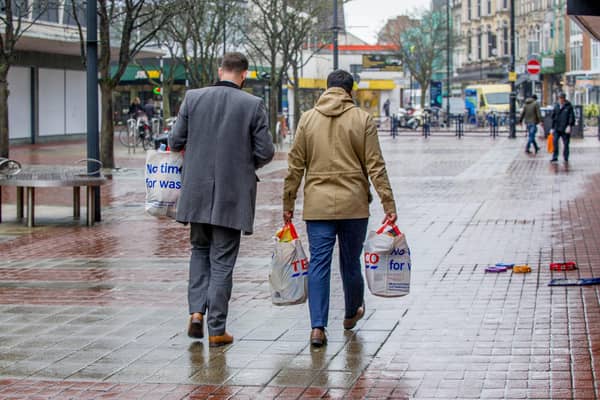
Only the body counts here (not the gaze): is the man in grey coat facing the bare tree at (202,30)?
yes

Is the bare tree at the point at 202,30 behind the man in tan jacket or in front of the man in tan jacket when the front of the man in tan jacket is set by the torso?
in front

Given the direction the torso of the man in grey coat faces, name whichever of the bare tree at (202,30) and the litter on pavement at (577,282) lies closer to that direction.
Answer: the bare tree

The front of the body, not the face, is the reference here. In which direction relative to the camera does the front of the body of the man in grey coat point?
away from the camera

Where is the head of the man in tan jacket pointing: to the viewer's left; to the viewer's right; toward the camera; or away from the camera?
away from the camera

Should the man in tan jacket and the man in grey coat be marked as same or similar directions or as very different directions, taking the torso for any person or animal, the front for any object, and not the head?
same or similar directions

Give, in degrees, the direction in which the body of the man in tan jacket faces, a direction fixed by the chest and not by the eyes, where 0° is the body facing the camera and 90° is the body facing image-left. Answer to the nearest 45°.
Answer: approximately 180°

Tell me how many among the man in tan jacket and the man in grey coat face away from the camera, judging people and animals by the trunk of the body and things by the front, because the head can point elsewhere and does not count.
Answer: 2

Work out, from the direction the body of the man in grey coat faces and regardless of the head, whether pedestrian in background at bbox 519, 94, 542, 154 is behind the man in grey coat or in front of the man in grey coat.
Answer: in front
